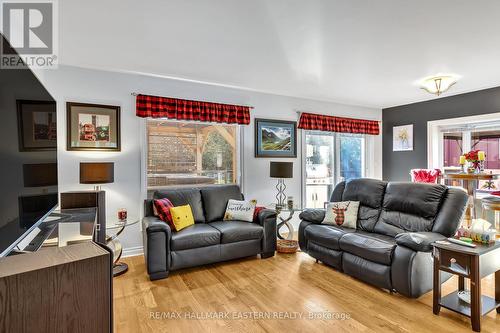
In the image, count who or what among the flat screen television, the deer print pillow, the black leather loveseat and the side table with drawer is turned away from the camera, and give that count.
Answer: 0

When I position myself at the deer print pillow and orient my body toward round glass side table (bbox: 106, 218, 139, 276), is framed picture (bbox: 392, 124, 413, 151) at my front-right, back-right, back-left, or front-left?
back-right

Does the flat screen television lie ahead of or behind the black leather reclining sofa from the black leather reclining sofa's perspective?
ahead

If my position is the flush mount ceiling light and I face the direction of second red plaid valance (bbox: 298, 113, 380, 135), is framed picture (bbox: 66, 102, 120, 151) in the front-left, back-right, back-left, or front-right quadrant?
front-left

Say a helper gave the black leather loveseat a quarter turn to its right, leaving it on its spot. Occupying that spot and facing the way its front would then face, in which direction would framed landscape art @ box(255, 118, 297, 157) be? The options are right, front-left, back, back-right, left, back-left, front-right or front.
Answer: back

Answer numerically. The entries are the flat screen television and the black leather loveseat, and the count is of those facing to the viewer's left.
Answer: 0

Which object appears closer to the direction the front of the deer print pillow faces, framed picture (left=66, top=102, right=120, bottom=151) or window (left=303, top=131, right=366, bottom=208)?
the framed picture

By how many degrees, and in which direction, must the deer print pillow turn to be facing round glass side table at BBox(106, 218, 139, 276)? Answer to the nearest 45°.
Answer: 0° — it already faces it

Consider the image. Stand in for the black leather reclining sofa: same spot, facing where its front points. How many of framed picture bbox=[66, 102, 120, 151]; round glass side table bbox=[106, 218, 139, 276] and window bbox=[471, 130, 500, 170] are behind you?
1

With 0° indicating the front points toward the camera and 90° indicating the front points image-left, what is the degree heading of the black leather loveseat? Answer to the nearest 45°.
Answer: approximately 315°

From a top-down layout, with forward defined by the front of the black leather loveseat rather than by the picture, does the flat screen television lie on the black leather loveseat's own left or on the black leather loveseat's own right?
on the black leather loveseat's own right

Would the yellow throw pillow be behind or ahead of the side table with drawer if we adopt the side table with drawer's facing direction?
ahead

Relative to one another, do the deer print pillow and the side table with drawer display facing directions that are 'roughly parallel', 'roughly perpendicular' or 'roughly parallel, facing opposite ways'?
roughly parallel

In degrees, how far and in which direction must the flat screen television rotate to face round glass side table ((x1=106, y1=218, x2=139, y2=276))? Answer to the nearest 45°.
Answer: approximately 90° to its left

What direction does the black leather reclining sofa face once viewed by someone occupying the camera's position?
facing the viewer and to the left of the viewer

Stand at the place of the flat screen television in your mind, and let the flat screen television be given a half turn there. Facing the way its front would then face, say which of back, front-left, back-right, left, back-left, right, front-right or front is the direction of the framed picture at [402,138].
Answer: back-right

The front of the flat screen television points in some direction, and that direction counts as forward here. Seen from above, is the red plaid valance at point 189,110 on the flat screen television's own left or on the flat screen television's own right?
on the flat screen television's own left

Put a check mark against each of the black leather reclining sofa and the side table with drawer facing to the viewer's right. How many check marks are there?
0

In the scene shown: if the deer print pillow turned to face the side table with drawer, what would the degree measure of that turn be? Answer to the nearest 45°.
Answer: approximately 90° to its left

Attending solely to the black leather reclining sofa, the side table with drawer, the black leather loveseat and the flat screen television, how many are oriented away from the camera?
0
